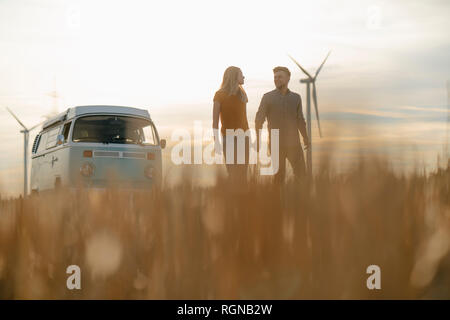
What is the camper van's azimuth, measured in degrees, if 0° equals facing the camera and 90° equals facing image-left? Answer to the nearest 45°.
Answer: approximately 315°
